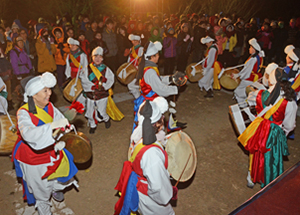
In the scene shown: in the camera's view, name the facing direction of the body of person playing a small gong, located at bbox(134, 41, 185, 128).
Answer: to the viewer's right

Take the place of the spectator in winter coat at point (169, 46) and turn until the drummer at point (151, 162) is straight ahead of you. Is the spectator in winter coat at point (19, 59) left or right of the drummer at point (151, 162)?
right

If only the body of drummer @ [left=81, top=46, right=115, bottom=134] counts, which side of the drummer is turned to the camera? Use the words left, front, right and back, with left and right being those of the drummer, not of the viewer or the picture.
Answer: front

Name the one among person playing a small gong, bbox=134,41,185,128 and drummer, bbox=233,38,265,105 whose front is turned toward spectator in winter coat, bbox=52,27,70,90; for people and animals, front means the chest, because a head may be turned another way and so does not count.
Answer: the drummer

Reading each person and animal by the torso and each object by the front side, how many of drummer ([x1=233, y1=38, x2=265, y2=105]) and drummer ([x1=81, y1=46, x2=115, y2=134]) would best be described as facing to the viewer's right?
0

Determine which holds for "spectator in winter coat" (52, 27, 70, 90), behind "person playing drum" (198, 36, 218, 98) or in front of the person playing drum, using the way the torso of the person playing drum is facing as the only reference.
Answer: in front

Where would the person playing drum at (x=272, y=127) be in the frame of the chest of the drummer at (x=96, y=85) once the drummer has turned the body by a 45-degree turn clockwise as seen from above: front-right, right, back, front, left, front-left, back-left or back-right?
left

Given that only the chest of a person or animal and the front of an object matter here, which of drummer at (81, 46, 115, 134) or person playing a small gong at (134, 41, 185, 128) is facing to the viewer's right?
the person playing a small gong

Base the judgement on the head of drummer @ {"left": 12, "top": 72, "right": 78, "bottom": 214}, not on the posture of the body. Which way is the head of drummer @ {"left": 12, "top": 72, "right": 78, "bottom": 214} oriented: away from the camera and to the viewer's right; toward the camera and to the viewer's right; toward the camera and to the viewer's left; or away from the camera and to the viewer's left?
toward the camera and to the viewer's right

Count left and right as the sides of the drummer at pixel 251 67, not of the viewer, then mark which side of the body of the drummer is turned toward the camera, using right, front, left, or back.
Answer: left

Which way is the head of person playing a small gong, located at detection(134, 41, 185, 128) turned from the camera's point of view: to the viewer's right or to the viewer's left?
to the viewer's right
